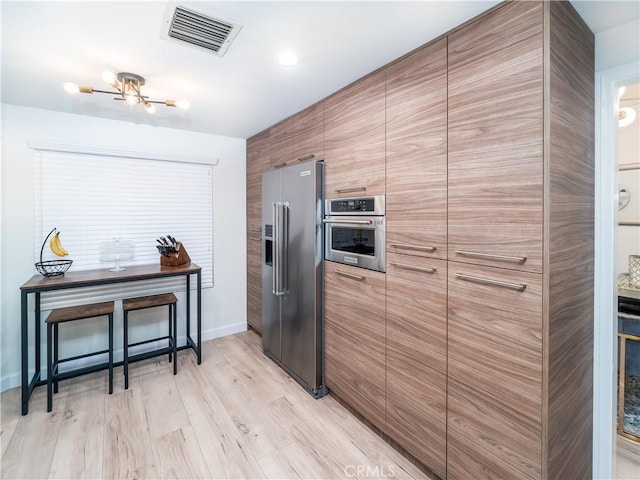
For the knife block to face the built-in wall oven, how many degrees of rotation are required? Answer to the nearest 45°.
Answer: approximately 135° to its left

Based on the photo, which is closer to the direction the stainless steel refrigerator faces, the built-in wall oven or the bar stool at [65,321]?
the bar stool

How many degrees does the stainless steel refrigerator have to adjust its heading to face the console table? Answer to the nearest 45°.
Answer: approximately 45° to its right

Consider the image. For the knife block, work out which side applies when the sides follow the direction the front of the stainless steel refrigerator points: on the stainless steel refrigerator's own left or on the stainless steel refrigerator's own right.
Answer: on the stainless steel refrigerator's own right

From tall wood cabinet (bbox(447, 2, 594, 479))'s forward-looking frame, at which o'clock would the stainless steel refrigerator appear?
The stainless steel refrigerator is roughly at 2 o'clock from the tall wood cabinet.

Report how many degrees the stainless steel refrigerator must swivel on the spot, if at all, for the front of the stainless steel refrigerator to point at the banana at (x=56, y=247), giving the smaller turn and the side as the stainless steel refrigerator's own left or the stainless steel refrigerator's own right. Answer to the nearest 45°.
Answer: approximately 45° to the stainless steel refrigerator's own right
